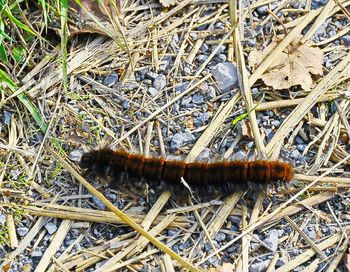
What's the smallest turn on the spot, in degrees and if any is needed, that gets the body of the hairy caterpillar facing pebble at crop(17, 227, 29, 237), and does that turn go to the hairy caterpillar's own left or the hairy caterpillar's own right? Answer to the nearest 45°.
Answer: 0° — it already faces it

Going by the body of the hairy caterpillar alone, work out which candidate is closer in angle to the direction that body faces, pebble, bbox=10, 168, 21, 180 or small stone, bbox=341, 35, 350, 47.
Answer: the pebble

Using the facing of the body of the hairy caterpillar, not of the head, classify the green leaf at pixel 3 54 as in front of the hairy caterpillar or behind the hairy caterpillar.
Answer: in front

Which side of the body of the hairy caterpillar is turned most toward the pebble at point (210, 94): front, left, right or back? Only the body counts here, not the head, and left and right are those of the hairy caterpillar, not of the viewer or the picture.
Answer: right

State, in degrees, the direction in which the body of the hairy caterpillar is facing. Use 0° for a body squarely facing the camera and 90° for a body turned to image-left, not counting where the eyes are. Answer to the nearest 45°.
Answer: approximately 90°

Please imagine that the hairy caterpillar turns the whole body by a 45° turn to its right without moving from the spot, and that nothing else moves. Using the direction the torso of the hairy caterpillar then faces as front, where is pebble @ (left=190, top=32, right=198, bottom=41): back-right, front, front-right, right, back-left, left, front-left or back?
front-right

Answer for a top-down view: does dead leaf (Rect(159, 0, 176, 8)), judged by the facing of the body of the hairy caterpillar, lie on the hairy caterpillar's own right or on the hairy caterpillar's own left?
on the hairy caterpillar's own right

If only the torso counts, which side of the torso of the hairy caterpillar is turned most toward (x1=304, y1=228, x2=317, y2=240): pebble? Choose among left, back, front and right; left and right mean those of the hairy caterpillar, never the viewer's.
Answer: back

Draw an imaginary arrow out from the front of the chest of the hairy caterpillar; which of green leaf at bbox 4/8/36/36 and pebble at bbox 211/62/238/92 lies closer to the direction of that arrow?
the green leaf

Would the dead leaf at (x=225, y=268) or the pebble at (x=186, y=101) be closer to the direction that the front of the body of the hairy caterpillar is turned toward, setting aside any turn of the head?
the pebble

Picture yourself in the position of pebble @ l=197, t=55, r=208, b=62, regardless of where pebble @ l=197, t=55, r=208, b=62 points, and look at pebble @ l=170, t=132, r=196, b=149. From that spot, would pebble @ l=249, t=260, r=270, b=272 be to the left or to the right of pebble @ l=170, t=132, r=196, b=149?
left

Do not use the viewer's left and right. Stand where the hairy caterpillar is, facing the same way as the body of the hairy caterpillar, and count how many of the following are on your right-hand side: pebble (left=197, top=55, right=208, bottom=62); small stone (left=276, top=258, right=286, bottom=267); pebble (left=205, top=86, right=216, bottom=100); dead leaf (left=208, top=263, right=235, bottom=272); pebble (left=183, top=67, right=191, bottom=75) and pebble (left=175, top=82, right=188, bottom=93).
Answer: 4

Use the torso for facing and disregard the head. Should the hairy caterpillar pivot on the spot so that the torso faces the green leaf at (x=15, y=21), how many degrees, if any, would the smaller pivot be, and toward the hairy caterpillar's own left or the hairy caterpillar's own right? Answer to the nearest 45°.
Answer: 0° — it already faces it

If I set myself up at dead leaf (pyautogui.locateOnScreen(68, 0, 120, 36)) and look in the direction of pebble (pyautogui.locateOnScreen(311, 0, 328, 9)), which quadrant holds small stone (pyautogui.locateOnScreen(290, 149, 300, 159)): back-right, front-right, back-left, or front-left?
front-right

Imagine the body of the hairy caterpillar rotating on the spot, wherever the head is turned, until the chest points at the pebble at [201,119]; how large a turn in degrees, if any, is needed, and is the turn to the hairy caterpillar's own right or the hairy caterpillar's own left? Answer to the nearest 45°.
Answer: approximately 90° to the hairy caterpillar's own right

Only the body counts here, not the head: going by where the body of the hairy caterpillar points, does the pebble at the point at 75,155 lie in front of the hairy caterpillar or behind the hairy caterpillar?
in front

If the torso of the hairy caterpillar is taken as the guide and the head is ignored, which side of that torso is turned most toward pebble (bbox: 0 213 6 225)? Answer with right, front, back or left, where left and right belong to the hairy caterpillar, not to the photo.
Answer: front

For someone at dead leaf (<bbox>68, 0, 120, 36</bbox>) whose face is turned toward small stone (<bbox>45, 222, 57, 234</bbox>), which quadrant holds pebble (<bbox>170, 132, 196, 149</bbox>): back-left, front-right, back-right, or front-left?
front-left

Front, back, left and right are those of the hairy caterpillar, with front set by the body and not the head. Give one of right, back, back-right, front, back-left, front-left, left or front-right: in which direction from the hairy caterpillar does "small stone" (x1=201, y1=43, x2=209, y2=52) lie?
right

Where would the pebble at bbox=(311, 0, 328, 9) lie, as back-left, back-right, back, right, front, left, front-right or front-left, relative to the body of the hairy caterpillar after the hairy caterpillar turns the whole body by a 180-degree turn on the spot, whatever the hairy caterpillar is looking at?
front-left

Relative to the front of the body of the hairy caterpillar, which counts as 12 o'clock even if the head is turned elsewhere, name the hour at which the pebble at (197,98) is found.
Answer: The pebble is roughly at 3 o'clock from the hairy caterpillar.
